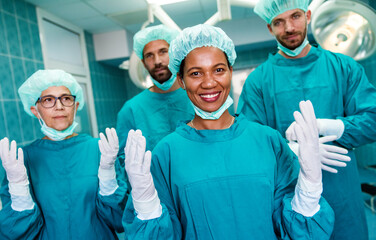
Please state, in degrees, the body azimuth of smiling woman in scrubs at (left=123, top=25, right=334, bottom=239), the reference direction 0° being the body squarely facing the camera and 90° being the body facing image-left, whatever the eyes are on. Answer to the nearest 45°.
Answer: approximately 0°

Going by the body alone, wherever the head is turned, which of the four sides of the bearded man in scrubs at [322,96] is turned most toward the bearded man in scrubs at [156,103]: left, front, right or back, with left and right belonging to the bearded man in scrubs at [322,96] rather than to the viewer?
right

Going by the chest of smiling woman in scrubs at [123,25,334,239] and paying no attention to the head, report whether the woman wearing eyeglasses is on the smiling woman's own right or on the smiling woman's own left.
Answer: on the smiling woman's own right

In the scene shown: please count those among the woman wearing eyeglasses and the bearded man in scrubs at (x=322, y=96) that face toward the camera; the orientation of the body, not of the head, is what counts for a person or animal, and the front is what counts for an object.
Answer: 2

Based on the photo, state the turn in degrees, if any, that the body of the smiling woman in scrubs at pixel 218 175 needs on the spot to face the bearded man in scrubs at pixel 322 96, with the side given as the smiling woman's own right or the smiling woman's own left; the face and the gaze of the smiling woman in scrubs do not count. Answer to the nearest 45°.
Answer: approximately 135° to the smiling woman's own left

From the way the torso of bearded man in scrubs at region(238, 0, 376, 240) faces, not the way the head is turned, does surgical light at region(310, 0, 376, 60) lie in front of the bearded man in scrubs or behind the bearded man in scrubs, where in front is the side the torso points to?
behind

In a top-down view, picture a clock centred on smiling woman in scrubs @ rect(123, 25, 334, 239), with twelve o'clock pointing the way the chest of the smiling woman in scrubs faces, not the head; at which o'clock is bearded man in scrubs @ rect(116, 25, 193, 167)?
The bearded man in scrubs is roughly at 5 o'clock from the smiling woman in scrubs.

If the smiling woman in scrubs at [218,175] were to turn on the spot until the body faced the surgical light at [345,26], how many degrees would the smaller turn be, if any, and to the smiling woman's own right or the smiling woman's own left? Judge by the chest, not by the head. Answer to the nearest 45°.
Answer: approximately 135° to the smiling woman's own left
